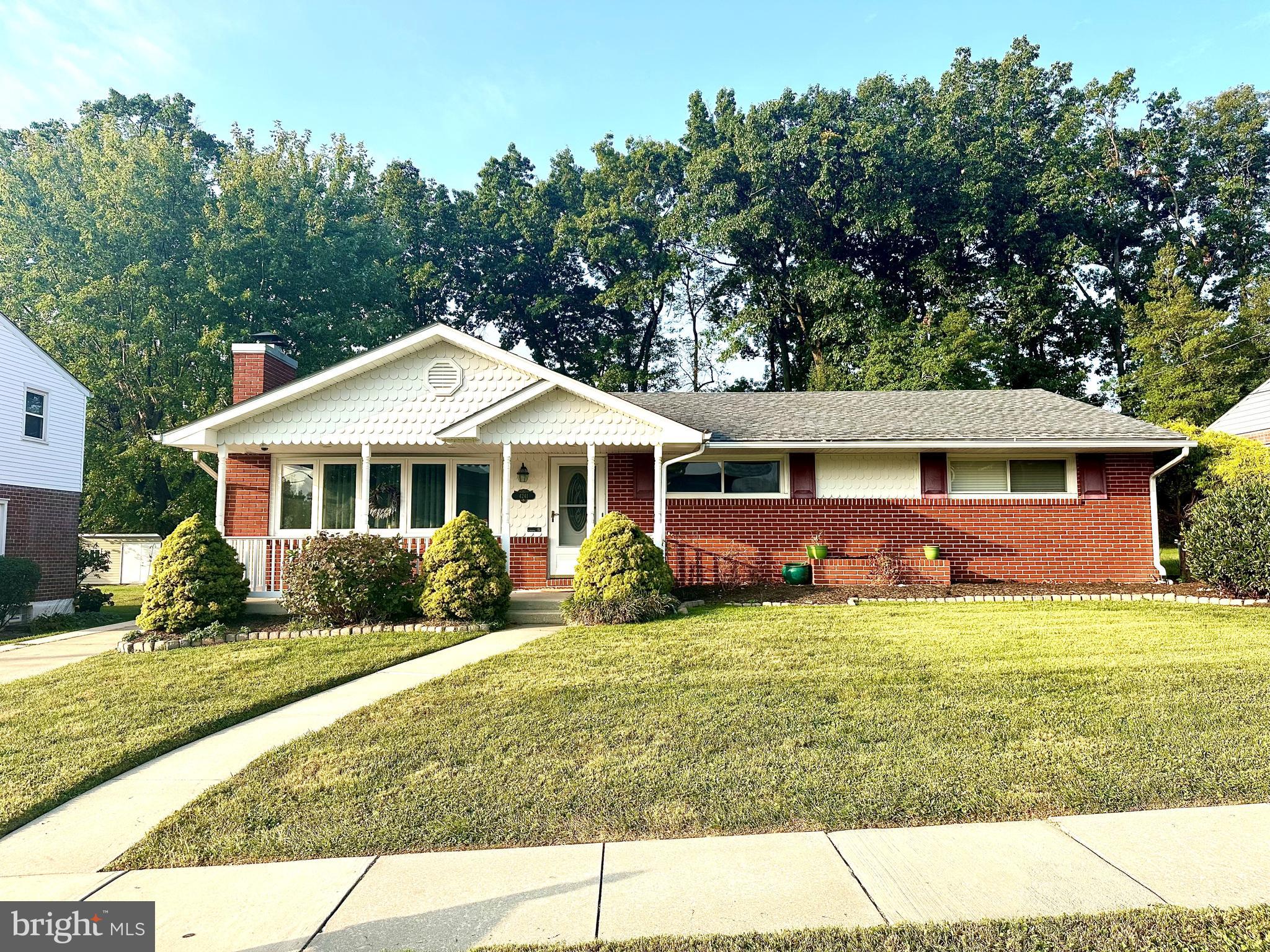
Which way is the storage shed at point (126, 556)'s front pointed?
toward the camera

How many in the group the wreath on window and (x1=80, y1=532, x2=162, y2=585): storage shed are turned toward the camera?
2

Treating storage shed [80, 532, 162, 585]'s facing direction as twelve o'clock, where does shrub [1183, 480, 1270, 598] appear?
The shrub is roughly at 11 o'clock from the storage shed.

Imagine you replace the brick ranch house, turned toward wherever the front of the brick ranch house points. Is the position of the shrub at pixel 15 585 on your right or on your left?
on your right

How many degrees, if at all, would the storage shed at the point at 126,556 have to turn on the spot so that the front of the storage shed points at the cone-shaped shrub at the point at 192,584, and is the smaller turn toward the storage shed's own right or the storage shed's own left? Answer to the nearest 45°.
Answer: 0° — it already faces it

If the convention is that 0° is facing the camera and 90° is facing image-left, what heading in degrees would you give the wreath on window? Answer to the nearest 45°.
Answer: approximately 0°

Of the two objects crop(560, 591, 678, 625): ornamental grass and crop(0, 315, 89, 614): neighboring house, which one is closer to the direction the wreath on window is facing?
the ornamental grass

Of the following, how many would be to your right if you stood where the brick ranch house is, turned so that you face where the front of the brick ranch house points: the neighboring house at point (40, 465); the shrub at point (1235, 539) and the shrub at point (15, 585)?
2

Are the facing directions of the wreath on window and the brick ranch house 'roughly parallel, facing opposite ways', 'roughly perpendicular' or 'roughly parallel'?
roughly parallel

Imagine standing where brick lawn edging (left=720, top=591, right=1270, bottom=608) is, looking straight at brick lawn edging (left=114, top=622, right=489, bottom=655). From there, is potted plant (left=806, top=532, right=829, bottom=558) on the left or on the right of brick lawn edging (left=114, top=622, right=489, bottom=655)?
right

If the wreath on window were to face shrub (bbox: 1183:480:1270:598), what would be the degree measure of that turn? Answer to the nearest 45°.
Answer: approximately 45° to its left

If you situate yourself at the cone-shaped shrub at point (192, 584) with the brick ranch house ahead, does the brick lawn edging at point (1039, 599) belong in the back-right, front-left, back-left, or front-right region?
front-right

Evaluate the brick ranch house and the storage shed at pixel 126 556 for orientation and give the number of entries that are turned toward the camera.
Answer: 2

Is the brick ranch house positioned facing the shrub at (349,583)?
no

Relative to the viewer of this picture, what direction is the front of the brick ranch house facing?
facing the viewer
